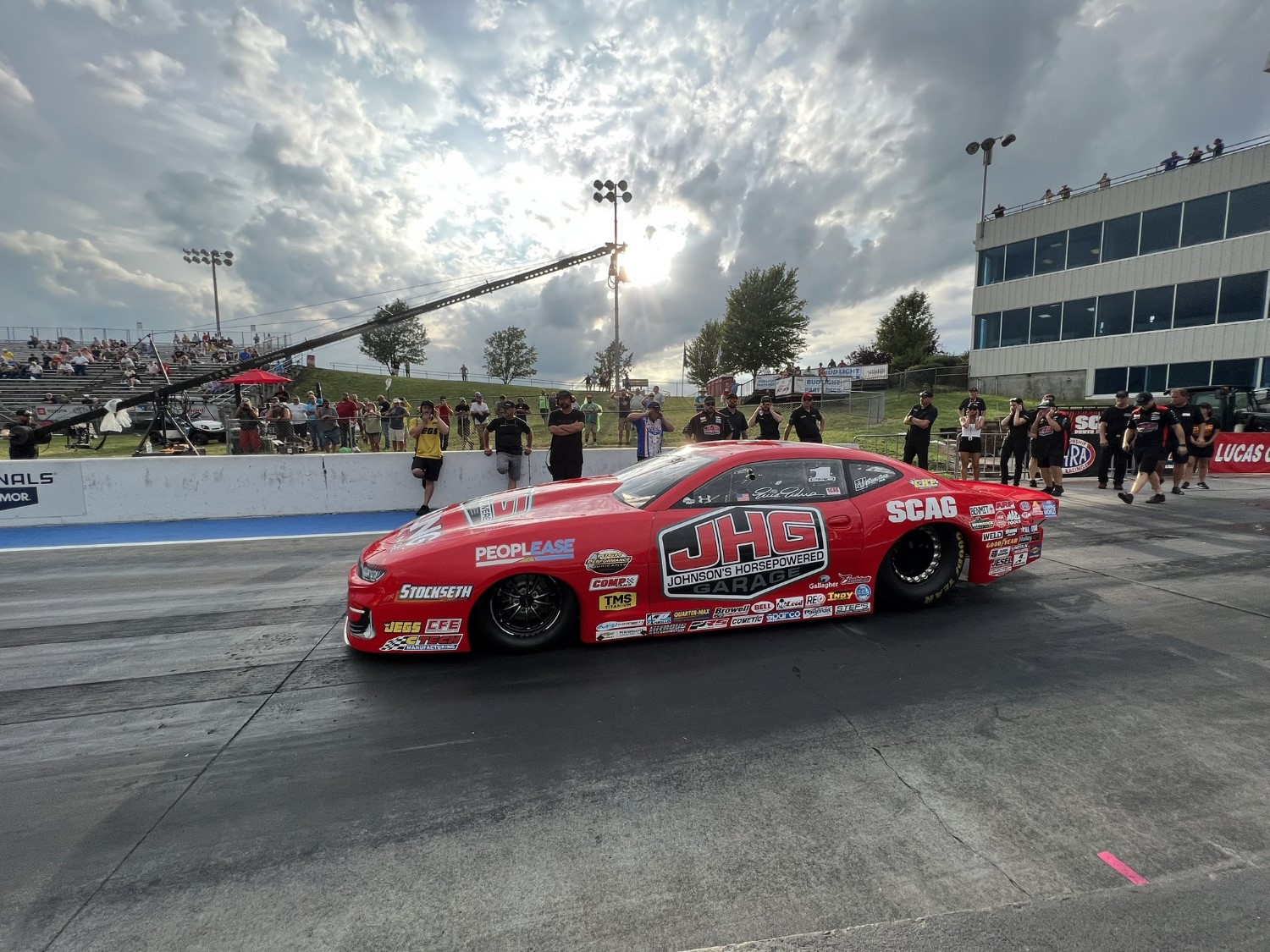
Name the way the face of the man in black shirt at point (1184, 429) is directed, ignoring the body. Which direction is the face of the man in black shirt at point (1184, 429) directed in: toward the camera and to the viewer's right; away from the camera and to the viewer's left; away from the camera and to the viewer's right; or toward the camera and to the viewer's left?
toward the camera and to the viewer's left

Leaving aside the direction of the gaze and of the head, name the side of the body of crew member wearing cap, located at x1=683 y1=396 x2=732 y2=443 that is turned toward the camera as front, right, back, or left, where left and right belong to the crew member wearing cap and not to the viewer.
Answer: front

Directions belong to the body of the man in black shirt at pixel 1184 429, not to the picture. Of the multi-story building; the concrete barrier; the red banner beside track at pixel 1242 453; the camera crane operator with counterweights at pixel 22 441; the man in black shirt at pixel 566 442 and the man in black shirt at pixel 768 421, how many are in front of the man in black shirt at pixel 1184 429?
4

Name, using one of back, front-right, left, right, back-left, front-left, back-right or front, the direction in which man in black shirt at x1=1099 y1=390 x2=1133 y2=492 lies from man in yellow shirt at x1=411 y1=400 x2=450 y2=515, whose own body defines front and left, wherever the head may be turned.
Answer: left

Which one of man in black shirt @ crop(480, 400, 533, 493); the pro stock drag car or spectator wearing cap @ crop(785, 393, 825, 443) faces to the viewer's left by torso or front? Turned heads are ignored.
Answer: the pro stock drag car

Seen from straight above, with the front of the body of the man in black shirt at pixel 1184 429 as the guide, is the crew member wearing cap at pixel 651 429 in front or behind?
in front

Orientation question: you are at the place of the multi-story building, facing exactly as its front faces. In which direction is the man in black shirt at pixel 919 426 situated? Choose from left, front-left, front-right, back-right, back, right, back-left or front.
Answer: front-left

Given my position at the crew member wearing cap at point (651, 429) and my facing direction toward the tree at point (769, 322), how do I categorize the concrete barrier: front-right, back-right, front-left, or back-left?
back-left

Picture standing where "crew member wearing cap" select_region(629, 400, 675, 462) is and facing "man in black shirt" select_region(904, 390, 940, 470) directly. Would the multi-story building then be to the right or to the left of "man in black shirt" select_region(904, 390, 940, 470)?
left

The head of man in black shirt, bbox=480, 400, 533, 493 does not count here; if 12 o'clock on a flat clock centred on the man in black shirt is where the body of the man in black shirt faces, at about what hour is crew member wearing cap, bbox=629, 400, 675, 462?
The crew member wearing cap is roughly at 9 o'clock from the man in black shirt.

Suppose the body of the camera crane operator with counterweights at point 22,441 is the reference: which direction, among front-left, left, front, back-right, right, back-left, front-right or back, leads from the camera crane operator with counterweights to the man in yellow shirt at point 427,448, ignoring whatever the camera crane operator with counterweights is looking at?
front-left

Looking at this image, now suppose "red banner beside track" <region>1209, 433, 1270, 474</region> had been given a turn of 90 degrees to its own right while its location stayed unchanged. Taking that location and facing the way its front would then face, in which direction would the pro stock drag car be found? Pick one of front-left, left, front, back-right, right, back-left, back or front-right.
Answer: left

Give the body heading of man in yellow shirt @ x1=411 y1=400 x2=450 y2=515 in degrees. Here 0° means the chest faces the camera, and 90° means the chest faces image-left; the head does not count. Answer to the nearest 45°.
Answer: approximately 0°

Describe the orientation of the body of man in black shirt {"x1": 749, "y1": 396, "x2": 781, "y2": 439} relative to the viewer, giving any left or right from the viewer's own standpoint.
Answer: facing the viewer

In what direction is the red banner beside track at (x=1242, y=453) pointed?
toward the camera

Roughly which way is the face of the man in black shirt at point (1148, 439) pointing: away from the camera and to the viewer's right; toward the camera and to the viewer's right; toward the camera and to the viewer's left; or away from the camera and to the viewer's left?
toward the camera and to the viewer's left
